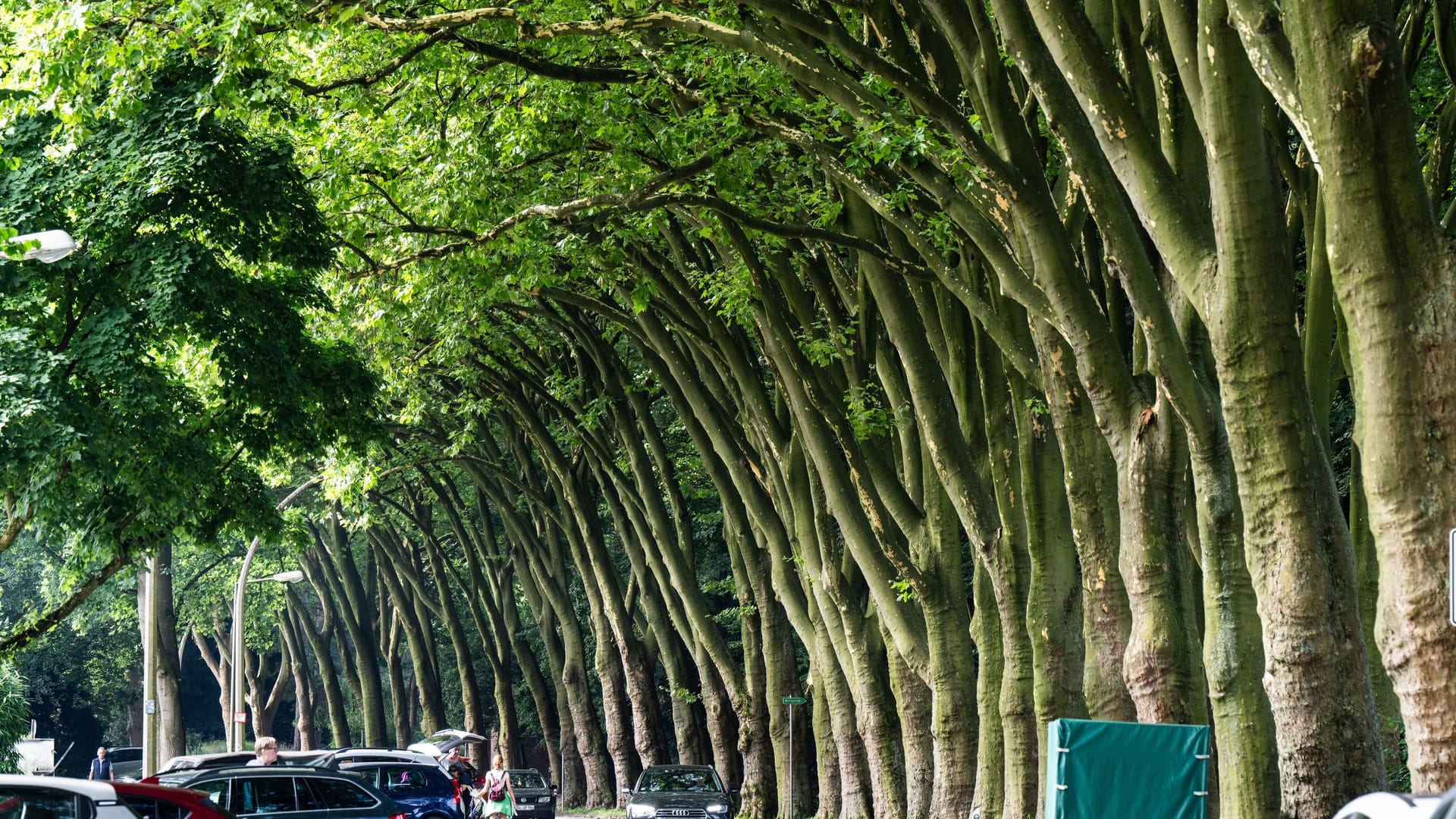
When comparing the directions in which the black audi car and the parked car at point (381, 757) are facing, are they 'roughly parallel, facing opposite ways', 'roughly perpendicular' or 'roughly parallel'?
roughly perpendicular

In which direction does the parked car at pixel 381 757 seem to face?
to the viewer's left

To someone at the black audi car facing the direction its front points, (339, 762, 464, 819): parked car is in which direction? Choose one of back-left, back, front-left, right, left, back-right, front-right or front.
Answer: front-right

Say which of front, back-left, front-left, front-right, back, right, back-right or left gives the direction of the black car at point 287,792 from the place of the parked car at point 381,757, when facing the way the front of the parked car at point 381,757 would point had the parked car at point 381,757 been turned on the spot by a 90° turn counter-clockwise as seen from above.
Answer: front

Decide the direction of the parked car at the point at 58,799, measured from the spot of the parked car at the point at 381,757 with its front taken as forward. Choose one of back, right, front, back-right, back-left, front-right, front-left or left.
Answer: left

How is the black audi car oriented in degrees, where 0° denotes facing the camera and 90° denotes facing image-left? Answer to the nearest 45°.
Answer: approximately 0°

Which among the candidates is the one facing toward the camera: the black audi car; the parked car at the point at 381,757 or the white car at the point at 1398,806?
the black audi car

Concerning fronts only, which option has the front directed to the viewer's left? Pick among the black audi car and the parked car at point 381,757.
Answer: the parked car
